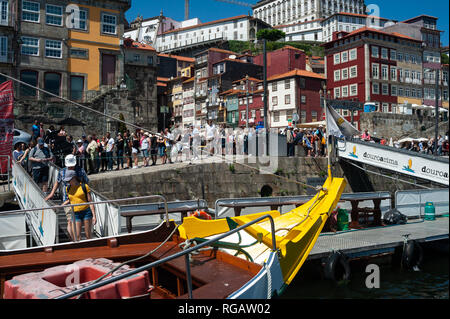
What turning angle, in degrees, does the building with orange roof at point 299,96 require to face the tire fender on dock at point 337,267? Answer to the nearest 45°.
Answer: approximately 45° to its left

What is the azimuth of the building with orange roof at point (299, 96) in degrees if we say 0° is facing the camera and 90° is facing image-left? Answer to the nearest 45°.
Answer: approximately 45°

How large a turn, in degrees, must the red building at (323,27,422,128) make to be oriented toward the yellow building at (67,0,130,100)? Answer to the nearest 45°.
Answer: approximately 90° to its right

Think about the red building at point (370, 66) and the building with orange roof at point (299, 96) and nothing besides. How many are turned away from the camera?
0

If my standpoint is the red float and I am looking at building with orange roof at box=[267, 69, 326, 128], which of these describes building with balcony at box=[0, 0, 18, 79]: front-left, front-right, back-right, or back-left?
front-left

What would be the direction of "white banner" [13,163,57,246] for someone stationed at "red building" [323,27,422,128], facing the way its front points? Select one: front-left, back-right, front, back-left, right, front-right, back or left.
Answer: front-right

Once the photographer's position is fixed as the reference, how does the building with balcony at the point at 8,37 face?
facing the viewer and to the right of the viewer

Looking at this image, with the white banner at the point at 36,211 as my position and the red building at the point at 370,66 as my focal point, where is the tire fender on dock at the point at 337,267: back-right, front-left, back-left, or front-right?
front-right

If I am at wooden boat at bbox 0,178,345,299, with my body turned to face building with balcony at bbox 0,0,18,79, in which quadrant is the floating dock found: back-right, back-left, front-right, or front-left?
front-right

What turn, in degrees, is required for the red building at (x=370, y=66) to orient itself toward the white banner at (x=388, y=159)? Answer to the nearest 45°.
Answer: approximately 45° to its right

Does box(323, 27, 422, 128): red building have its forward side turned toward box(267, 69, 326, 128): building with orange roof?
no
